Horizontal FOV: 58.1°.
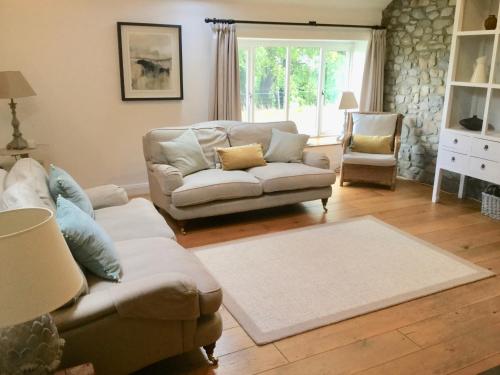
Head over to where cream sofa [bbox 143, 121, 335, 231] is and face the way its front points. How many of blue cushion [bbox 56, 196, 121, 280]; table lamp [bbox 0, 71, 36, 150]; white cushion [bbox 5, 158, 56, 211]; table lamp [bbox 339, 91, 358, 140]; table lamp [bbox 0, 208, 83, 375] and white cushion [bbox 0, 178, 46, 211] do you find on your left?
1

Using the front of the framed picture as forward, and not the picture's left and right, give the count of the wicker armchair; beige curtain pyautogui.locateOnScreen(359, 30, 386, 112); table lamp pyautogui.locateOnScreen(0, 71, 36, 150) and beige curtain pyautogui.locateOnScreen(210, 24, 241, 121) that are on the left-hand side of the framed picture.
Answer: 3

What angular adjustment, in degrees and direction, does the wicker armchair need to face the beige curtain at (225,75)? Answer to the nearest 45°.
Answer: approximately 90° to its right

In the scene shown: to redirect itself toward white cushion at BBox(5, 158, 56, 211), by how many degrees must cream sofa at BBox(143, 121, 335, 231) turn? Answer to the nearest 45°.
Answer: approximately 90° to its right

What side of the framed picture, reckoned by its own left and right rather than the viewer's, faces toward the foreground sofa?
front

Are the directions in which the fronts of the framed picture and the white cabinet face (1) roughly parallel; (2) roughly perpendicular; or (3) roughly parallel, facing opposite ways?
roughly perpendicular

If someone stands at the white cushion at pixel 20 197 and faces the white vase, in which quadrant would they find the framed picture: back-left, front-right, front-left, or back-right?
front-left

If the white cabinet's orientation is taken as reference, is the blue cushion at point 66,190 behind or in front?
in front

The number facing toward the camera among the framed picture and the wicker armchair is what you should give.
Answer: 2

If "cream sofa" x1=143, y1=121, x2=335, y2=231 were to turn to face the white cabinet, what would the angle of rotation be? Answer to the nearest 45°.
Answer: approximately 45° to its left

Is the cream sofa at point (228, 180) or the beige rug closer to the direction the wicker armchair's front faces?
the beige rug

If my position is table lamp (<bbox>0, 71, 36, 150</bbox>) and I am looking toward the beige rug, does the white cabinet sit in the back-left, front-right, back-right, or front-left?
front-left

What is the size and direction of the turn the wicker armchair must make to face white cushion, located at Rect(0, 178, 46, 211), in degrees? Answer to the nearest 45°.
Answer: approximately 45° to its right

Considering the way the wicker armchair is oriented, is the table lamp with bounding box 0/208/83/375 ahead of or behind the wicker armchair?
ahead

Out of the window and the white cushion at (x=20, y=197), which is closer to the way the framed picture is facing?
the white cushion

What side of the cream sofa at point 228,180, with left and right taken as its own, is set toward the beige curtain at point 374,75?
left

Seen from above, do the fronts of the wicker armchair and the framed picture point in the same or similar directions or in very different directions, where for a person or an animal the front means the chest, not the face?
same or similar directions

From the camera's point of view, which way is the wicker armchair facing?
toward the camera

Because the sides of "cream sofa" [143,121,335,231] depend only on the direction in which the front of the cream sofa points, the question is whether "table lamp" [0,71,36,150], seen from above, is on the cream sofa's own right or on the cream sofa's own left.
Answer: on the cream sofa's own right

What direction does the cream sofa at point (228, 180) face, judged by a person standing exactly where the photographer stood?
facing the viewer and to the right of the viewer

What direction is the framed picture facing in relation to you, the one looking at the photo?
facing the viewer
